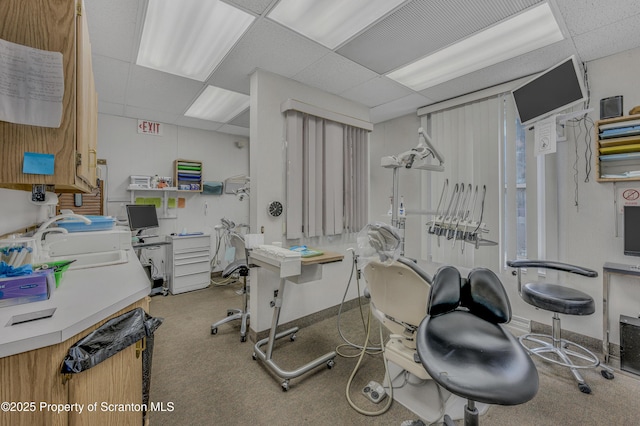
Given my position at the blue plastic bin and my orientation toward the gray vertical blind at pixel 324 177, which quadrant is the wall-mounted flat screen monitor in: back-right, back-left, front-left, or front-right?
front-right

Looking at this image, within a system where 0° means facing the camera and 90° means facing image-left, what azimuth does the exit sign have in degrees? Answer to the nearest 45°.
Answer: approximately 315°

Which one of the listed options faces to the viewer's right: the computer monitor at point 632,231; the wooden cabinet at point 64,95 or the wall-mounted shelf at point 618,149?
the wooden cabinet

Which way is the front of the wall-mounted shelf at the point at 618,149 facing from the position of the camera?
facing the viewer and to the left of the viewer

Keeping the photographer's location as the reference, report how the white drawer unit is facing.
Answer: facing the viewer and to the right of the viewer

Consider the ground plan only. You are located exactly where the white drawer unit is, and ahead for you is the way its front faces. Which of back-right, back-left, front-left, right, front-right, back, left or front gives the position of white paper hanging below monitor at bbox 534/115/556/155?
front

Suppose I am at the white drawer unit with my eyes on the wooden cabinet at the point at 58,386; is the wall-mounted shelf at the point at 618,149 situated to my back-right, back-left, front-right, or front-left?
front-left

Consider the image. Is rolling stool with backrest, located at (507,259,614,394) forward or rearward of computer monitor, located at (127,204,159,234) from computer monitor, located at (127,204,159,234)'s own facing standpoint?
forward

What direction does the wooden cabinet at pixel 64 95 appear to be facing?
to the viewer's right

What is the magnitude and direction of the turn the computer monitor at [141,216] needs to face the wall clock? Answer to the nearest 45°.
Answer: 0° — it already faces it

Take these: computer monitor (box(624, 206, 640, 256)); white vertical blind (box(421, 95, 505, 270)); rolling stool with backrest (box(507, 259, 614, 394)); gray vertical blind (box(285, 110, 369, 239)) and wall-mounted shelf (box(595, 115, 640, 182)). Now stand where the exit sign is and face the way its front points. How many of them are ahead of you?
5

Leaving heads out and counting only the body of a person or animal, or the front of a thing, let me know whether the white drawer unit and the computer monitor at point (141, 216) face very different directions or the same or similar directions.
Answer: same or similar directions

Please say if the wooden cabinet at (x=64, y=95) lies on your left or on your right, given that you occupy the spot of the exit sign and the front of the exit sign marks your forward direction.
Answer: on your right
